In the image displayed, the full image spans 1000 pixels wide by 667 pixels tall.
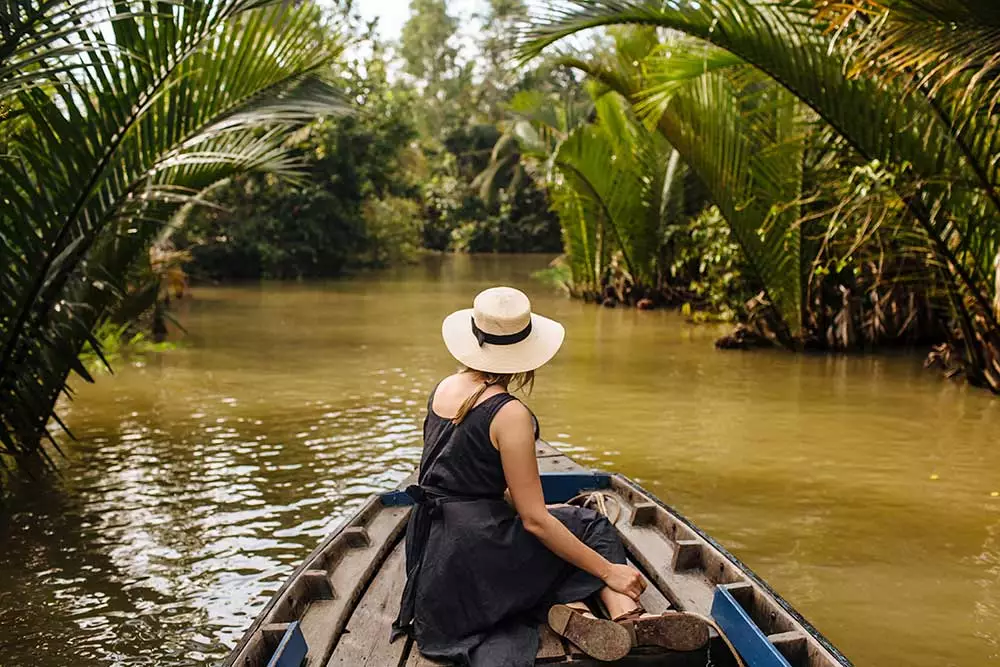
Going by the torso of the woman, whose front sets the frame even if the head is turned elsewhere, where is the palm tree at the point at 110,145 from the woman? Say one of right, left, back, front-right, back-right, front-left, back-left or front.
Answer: left

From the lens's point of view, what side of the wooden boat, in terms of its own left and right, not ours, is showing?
back

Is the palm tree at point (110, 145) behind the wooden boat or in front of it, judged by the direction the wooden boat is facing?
in front

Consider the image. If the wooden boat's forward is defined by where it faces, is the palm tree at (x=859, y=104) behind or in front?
in front

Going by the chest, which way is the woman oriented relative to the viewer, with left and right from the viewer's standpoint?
facing away from the viewer and to the right of the viewer
